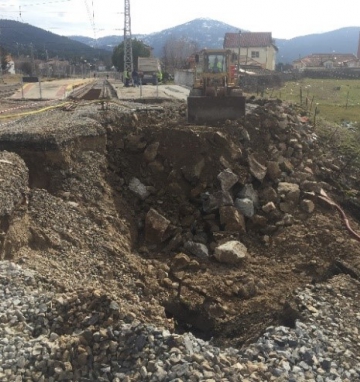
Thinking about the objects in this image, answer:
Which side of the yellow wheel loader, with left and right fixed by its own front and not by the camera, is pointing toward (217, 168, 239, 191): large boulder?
front

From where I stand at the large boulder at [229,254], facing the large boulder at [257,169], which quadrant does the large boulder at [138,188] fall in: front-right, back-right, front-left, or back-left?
front-left

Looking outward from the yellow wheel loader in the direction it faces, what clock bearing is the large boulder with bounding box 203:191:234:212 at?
The large boulder is roughly at 12 o'clock from the yellow wheel loader.

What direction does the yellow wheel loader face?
toward the camera

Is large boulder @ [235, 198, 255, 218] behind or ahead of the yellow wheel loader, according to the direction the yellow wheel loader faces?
ahead

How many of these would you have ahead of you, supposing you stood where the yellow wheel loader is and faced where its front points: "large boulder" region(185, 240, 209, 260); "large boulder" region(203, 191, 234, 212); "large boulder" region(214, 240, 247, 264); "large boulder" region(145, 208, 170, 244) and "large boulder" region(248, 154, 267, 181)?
5

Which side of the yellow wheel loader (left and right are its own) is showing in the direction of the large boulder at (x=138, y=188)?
front

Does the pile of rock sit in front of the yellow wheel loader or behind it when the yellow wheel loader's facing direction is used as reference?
in front

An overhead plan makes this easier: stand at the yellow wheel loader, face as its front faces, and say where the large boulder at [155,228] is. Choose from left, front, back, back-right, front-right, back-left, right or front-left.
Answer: front

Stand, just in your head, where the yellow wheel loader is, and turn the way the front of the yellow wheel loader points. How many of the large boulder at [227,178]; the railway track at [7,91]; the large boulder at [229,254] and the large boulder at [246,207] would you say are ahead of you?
3

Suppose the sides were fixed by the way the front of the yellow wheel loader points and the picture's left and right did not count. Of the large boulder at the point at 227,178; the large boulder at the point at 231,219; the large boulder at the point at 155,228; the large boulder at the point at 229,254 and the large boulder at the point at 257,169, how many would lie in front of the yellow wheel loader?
5

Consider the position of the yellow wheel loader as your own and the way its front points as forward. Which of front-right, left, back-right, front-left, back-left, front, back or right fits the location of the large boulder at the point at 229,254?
front

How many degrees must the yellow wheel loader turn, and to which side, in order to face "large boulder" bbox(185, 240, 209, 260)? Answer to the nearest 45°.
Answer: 0° — it already faces it

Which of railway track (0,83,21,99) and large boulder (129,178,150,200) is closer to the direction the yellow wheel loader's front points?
the large boulder

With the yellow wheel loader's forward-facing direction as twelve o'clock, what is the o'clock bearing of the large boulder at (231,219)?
The large boulder is roughly at 12 o'clock from the yellow wheel loader.
